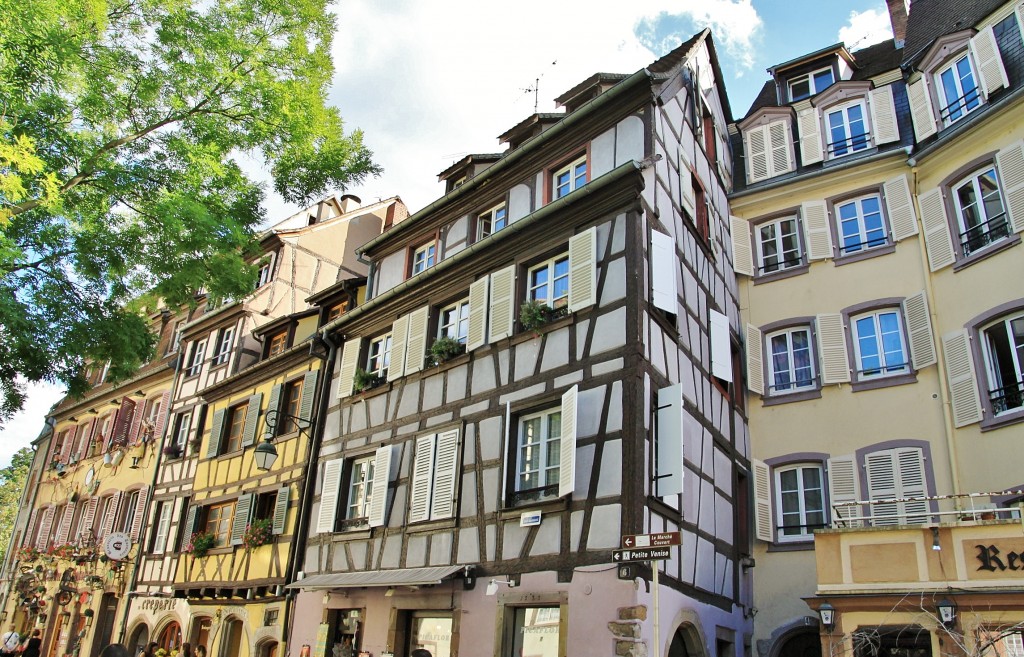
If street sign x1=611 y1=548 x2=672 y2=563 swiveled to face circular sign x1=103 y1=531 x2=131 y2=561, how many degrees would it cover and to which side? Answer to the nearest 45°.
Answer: approximately 135° to its right

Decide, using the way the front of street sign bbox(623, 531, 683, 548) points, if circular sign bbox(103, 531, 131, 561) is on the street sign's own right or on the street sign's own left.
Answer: on the street sign's own right

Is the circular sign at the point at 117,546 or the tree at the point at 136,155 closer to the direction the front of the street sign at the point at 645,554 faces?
the tree

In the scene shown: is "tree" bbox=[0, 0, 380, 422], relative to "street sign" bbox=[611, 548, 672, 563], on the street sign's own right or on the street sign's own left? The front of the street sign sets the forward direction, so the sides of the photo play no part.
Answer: on the street sign's own right

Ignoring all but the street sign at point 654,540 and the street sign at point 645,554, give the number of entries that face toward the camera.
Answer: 2

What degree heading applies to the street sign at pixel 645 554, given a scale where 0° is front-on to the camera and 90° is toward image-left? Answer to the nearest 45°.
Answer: approximately 0°

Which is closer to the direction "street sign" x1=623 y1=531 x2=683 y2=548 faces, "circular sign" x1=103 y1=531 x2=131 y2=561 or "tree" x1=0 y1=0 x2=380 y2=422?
the tree

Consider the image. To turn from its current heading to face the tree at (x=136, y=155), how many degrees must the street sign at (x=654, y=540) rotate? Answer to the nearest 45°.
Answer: approximately 90° to its right
